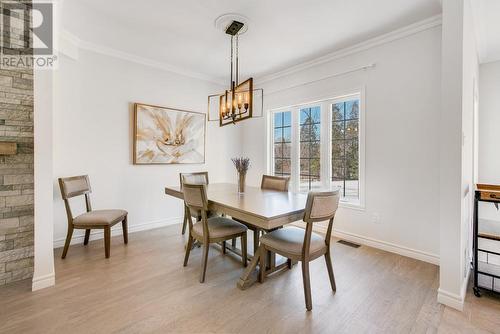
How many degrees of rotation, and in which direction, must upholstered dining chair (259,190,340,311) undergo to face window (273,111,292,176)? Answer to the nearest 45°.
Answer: approximately 45° to its right

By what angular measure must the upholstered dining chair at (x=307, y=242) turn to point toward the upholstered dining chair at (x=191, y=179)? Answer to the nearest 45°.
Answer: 0° — it already faces it

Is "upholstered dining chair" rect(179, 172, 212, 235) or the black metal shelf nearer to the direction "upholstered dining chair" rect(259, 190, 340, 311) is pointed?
the upholstered dining chair

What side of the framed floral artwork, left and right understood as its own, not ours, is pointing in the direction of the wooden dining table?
front

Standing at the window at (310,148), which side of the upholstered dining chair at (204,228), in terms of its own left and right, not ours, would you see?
front

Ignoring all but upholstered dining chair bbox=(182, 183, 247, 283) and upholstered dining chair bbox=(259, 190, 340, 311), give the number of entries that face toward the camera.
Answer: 0

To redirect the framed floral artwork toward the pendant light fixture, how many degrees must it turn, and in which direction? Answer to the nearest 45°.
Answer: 0° — it already faces it

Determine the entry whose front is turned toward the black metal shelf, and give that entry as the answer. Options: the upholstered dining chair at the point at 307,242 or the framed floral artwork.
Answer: the framed floral artwork

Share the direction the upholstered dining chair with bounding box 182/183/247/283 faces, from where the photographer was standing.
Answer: facing away from the viewer and to the right of the viewer

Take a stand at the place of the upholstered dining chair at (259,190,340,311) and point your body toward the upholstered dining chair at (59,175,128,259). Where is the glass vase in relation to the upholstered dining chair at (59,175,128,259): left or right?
right

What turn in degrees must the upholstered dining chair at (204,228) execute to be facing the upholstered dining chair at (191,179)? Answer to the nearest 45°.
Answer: approximately 45° to its left

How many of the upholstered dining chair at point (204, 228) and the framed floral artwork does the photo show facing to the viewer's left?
0

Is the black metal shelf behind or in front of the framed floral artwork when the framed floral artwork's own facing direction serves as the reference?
in front

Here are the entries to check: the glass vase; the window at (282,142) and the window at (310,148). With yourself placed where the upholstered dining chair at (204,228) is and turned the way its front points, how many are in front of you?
3

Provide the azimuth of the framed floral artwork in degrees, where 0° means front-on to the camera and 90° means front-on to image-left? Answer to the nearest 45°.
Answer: approximately 315°

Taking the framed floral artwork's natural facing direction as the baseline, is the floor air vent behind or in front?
in front

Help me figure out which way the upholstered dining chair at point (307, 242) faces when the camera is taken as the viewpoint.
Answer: facing away from the viewer and to the left of the viewer
